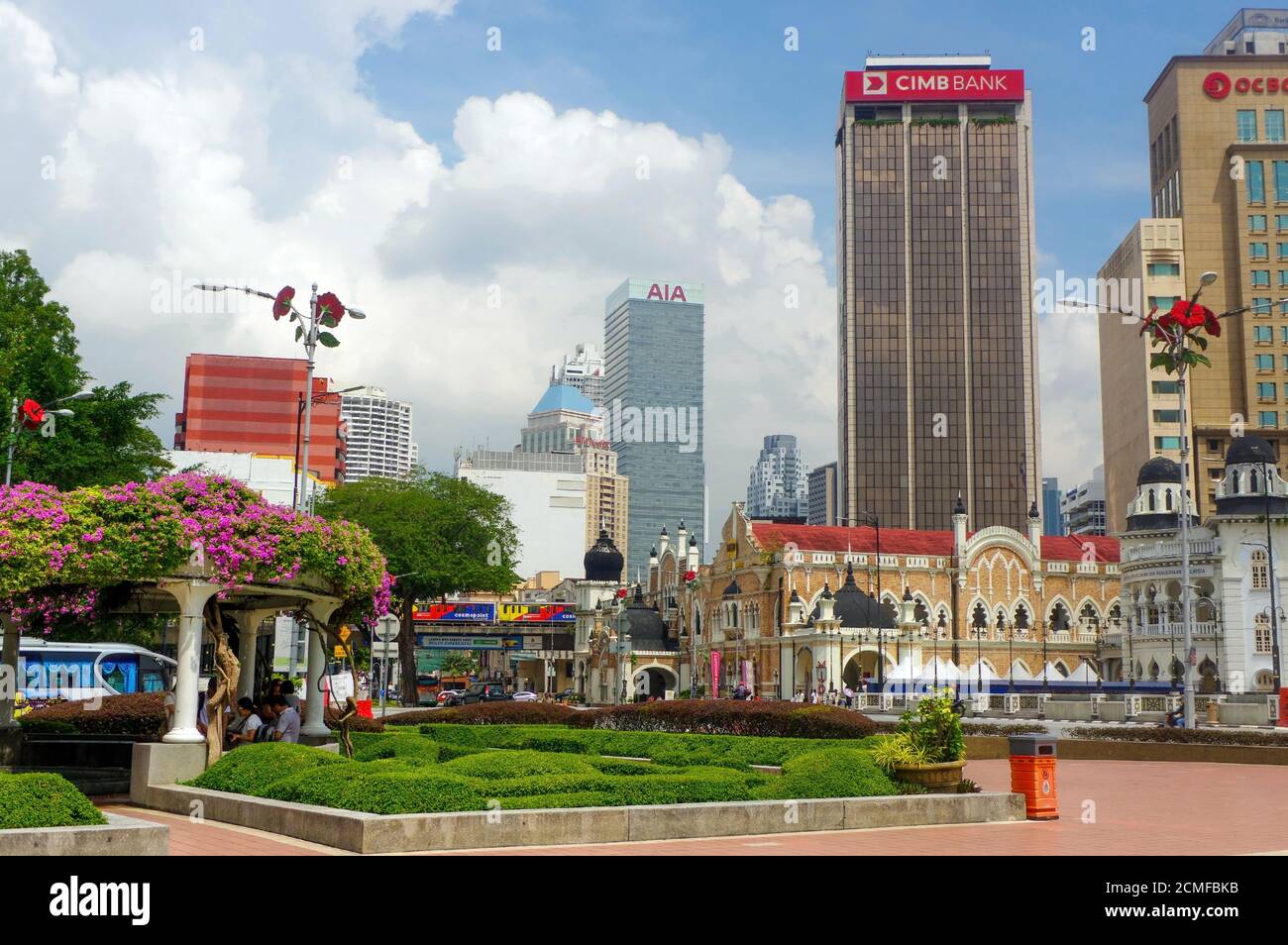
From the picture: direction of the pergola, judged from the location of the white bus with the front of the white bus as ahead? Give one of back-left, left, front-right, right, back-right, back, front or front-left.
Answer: right

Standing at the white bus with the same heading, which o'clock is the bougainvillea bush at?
The bougainvillea bush is roughly at 3 o'clock from the white bus.

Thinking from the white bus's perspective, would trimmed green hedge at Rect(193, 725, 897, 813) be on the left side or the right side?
on its right

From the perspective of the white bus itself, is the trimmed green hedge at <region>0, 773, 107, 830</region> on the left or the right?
on its right

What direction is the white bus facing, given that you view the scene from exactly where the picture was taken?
facing to the right of the viewer

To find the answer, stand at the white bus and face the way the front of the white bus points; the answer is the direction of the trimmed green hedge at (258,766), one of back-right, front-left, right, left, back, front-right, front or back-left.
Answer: right

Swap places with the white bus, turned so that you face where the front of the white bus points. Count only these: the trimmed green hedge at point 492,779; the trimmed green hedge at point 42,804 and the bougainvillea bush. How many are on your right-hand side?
3

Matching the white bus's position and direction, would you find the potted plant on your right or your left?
on your right
